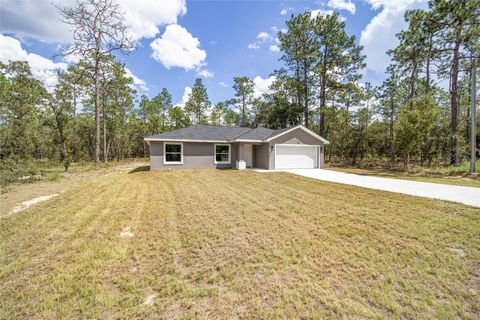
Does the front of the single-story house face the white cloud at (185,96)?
no

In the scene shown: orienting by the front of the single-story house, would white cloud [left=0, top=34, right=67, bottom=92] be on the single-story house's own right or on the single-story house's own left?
on the single-story house's own right

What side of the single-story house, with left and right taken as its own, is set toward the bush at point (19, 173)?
right

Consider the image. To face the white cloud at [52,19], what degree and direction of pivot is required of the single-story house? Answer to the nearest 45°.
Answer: approximately 90° to its right

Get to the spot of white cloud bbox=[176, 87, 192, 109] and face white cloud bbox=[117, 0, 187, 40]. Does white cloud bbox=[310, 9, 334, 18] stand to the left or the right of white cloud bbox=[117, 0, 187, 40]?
left

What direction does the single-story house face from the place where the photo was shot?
facing the viewer

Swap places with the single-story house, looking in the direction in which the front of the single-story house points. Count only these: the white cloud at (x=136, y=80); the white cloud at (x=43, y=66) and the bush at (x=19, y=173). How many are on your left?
0

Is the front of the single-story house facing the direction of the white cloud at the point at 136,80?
no
